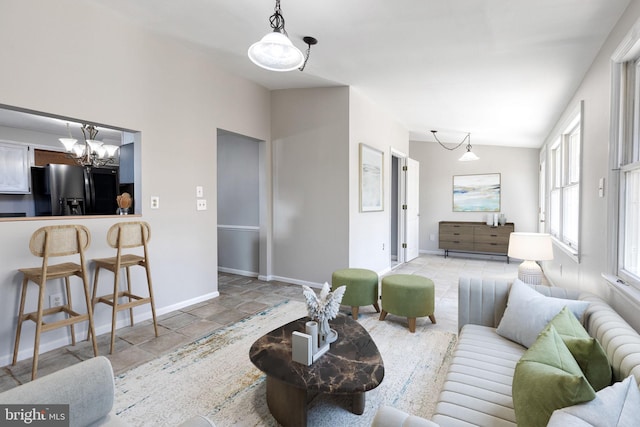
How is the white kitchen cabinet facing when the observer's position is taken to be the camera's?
facing the viewer and to the right of the viewer

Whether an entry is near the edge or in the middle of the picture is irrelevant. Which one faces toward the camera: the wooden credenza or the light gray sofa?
the wooden credenza

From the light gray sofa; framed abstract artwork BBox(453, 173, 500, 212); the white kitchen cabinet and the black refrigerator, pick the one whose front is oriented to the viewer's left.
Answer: the light gray sofa

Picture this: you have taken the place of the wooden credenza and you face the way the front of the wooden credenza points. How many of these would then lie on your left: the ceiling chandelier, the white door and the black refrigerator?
0

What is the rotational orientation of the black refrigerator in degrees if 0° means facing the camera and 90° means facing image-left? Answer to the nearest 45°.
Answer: approximately 315°

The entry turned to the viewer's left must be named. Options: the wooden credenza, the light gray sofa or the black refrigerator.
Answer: the light gray sofa

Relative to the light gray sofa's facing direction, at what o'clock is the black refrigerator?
The black refrigerator is roughly at 12 o'clock from the light gray sofa.

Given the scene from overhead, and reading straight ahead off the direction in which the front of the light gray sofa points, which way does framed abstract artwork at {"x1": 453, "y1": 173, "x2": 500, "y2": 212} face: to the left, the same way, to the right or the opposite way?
to the left

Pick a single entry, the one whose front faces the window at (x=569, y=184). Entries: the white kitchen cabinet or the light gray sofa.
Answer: the white kitchen cabinet

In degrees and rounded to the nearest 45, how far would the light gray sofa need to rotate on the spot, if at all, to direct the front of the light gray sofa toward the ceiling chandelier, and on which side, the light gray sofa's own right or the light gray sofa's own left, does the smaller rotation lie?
0° — it already faces it

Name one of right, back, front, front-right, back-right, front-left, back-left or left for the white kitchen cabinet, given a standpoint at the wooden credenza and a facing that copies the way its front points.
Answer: front-right

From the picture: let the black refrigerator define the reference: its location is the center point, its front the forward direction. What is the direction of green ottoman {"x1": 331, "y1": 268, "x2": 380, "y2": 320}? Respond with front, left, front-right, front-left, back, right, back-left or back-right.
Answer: front

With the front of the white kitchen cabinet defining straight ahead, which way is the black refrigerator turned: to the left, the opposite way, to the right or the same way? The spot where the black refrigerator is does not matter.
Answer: the same way

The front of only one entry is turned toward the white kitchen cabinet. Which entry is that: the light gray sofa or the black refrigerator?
the light gray sofa

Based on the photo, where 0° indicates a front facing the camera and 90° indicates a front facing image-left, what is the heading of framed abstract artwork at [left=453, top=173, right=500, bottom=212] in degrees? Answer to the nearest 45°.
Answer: approximately 0°

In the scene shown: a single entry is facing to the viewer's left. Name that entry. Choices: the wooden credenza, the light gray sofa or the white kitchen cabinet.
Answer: the light gray sofa

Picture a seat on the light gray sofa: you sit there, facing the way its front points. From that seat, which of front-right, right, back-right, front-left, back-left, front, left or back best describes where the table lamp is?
right

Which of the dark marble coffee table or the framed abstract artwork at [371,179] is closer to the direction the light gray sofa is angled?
the dark marble coffee table

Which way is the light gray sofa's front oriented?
to the viewer's left

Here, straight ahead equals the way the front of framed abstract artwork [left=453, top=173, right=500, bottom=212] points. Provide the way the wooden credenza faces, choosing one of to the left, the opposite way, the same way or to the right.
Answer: the same way

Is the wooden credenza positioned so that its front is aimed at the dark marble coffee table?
yes

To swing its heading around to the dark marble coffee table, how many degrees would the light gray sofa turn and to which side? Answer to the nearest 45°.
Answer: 0° — it already faces it

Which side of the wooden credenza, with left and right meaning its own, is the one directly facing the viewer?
front
